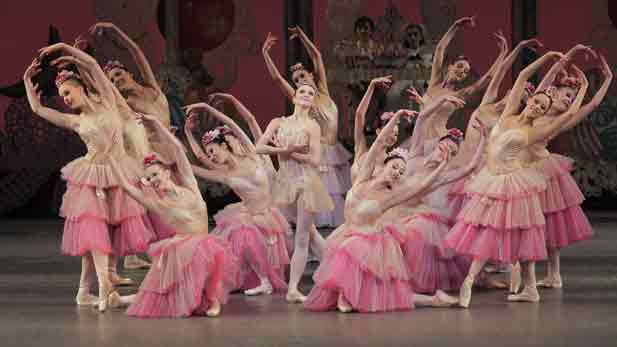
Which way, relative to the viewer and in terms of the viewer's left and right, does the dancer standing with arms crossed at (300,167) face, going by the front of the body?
facing the viewer

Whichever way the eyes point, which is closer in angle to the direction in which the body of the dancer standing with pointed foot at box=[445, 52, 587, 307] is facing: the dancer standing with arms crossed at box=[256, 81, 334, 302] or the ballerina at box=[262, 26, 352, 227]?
the dancer standing with arms crossed

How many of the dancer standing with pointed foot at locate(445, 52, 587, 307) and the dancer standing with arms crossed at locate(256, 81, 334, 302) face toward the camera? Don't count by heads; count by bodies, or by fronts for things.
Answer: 2

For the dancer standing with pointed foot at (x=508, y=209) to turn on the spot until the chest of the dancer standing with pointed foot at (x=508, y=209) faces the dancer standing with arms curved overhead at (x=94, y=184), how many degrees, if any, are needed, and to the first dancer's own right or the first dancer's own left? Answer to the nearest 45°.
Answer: approximately 90° to the first dancer's own right

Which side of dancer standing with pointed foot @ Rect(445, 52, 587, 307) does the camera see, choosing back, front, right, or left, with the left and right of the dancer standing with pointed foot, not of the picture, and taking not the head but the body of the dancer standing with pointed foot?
front

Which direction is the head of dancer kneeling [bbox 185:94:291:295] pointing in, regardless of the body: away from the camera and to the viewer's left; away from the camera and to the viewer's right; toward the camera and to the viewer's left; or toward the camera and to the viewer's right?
toward the camera and to the viewer's left

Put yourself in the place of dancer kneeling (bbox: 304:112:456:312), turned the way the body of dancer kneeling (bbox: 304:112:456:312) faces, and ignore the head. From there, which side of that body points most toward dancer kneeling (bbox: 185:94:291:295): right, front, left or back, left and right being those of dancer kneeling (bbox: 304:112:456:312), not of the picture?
right

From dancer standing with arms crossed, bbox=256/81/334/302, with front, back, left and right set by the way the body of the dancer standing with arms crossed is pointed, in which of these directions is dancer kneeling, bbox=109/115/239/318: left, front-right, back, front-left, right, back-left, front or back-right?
front-right

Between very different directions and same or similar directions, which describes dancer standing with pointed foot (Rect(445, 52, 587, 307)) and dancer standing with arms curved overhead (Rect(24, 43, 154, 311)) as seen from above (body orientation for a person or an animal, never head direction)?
same or similar directions

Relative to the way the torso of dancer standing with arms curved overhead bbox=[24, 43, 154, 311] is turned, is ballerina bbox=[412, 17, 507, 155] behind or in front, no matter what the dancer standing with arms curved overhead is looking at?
behind
